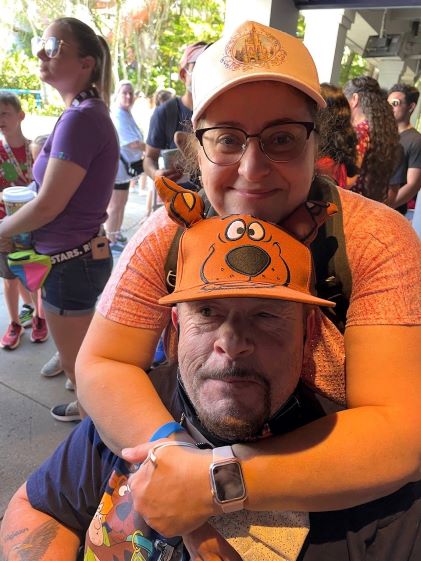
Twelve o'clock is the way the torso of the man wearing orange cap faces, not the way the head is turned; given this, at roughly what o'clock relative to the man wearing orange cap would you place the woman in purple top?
The woman in purple top is roughly at 5 o'clock from the man wearing orange cap.

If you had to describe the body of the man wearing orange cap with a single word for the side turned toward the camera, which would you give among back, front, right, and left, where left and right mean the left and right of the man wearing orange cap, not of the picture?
front

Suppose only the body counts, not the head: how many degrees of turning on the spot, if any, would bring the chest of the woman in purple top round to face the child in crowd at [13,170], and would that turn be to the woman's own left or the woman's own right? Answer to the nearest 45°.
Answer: approximately 90° to the woman's own right

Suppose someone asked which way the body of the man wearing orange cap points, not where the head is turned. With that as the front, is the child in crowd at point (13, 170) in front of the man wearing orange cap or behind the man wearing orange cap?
behind

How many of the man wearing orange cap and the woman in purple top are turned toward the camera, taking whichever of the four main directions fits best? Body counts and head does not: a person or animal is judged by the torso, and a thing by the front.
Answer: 1

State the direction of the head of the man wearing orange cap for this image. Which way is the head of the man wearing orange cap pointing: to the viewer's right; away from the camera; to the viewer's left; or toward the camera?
toward the camera

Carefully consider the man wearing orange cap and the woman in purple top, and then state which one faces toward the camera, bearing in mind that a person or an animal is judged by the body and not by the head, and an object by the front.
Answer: the man wearing orange cap
